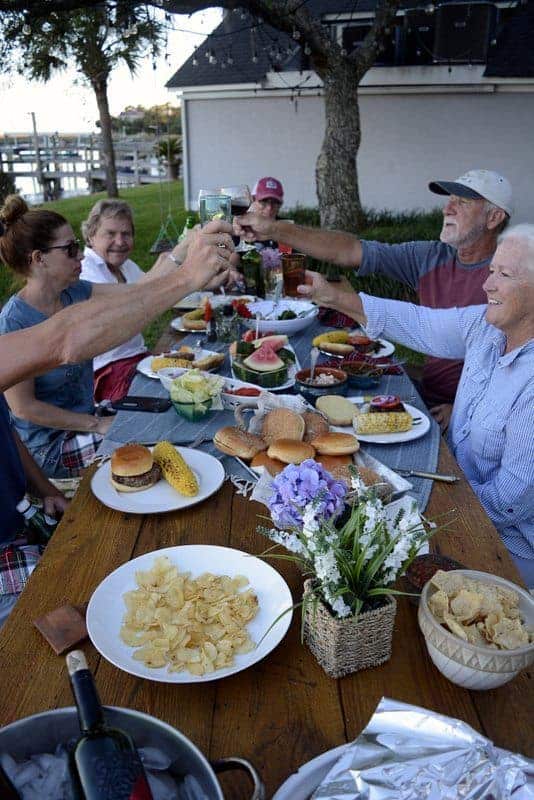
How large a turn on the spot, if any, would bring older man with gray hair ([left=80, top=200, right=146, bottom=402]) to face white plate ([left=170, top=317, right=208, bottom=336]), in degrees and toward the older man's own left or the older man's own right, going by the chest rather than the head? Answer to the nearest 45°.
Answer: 0° — they already face it

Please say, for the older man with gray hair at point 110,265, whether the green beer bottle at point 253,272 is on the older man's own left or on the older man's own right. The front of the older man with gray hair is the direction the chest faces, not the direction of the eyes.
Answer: on the older man's own left

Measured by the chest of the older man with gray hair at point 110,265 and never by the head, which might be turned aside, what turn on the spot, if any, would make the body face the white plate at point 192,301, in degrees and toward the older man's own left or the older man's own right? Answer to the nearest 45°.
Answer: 0° — they already face it

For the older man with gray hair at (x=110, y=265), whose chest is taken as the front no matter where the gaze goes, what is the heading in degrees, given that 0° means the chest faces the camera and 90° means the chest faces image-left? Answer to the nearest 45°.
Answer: approximately 315°

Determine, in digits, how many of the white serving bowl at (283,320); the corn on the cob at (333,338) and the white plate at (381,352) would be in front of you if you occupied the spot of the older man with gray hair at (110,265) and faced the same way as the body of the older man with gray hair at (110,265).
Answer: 3

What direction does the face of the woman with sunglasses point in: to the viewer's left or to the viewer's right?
to the viewer's right

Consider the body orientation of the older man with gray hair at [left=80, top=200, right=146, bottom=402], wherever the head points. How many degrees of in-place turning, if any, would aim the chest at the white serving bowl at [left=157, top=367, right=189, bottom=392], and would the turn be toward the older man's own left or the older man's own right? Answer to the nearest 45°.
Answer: approximately 45° to the older man's own right

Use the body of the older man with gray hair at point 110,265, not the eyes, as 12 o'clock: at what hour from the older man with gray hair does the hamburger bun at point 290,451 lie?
The hamburger bun is roughly at 1 o'clock from the older man with gray hair.

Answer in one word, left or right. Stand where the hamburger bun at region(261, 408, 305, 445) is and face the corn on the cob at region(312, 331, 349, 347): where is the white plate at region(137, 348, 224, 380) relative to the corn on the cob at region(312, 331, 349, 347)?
left

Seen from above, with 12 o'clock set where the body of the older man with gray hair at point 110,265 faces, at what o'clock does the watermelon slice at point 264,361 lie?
The watermelon slice is roughly at 1 o'clock from the older man with gray hair.

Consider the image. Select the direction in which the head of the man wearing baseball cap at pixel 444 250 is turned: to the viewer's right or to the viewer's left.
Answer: to the viewer's left
